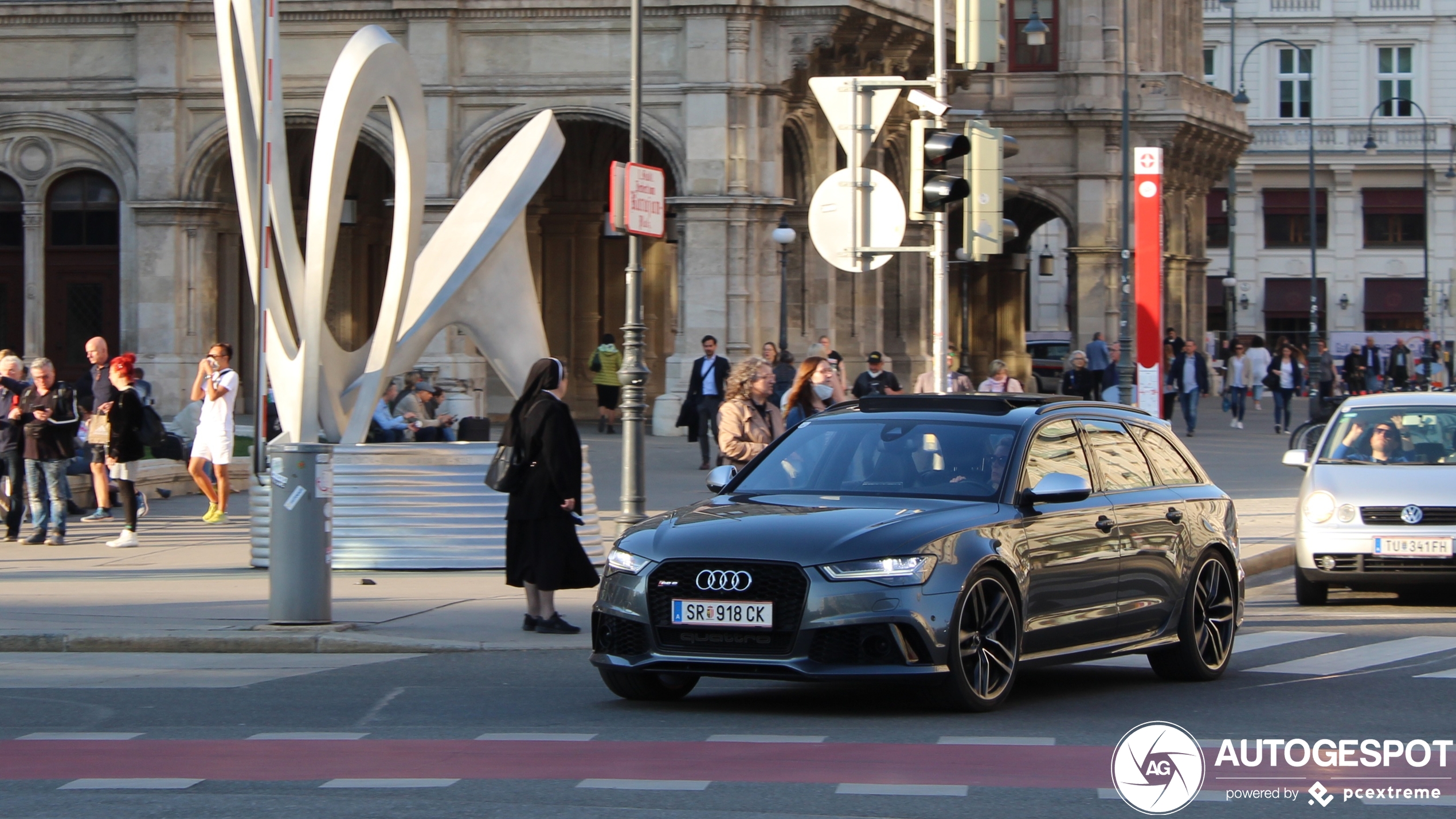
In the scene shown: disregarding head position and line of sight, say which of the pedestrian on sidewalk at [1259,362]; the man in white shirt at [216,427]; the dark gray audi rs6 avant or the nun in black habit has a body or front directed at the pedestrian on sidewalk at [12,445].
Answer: the man in white shirt

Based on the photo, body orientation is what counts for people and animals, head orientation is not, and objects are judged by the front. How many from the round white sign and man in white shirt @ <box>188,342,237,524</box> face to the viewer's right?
0

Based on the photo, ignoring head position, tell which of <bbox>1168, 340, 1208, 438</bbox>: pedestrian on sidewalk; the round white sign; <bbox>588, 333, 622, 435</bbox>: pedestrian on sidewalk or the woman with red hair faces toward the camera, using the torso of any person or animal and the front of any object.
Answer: <bbox>1168, 340, 1208, 438</bbox>: pedestrian on sidewalk

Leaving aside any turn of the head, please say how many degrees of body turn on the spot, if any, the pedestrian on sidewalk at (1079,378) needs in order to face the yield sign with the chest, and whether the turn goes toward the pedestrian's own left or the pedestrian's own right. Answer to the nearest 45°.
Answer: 0° — they already face it

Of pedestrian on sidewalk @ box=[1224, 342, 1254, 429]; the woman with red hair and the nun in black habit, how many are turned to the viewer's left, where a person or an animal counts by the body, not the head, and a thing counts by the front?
1

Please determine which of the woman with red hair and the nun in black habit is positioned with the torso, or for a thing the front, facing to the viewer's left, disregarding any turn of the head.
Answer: the woman with red hair

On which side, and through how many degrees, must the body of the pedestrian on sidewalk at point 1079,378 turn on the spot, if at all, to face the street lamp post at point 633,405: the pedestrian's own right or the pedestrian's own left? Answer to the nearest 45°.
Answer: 0° — they already face it

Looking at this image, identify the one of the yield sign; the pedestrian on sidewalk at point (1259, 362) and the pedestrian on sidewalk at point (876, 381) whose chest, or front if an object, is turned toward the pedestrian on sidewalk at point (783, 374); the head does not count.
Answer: the yield sign
